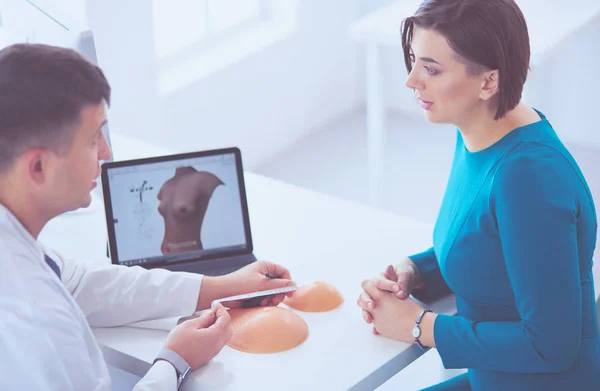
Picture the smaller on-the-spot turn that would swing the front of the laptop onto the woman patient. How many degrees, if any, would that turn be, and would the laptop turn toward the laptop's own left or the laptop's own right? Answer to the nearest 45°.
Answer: approximately 45° to the laptop's own left

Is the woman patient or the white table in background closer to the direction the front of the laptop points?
the woman patient

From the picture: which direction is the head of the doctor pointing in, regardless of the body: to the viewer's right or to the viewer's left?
to the viewer's right

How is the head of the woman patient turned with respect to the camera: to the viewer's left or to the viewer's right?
to the viewer's left

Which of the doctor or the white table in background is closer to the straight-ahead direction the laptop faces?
the doctor

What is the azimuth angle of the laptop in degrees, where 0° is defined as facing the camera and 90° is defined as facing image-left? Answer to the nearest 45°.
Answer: approximately 0°

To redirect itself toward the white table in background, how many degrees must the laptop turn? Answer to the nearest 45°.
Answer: approximately 135° to its left

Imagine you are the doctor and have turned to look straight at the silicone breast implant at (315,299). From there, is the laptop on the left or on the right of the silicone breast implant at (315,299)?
left
